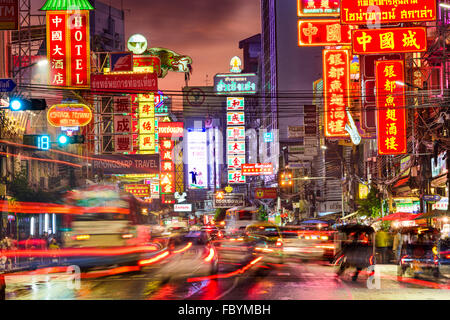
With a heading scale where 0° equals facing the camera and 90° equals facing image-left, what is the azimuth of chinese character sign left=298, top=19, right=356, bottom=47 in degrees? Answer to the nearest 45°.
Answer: approximately 0°

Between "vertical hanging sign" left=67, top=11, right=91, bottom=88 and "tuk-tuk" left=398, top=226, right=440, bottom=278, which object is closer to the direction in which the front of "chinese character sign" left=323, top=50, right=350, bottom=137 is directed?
the tuk-tuk

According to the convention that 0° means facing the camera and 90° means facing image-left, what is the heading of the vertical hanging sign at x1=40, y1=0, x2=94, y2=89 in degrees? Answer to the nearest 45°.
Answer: approximately 0°

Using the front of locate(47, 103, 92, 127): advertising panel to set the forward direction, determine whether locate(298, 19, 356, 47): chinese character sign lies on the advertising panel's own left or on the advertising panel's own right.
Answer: on the advertising panel's own left

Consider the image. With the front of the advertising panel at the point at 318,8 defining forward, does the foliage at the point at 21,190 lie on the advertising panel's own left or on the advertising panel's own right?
on the advertising panel's own right

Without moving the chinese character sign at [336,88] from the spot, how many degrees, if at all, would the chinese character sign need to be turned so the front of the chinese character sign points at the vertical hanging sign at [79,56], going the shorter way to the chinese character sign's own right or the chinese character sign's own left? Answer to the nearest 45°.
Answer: approximately 90° to the chinese character sign's own right
